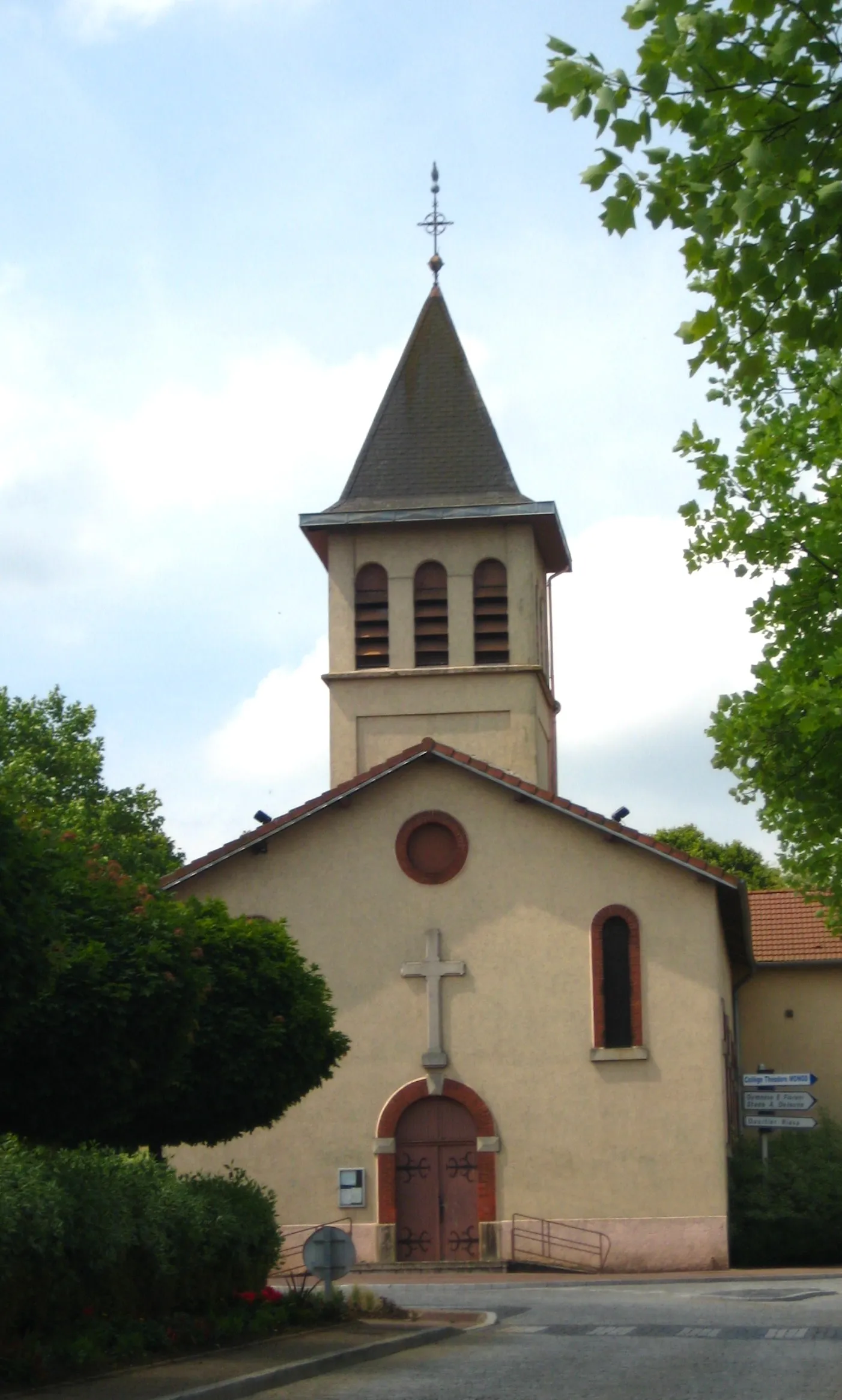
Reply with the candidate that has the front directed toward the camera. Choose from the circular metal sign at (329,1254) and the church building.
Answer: the church building

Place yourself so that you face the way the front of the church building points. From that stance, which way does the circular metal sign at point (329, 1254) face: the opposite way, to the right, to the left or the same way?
the opposite way

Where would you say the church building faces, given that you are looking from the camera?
facing the viewer

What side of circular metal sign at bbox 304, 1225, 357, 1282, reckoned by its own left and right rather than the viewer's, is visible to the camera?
back

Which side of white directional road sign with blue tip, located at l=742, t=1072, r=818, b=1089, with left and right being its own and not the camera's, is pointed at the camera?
front

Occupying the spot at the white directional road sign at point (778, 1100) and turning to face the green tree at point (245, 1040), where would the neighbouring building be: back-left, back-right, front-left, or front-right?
back-right

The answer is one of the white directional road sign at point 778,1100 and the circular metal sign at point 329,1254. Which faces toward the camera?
the white directional road sign

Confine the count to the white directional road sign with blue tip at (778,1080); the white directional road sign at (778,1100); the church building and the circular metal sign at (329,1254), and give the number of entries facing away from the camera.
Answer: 1

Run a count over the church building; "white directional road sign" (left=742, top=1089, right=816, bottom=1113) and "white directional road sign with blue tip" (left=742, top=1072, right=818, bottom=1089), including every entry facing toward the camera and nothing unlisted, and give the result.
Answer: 3

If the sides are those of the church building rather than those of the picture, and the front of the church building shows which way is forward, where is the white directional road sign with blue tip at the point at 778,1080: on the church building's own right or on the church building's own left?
on the church building's own left

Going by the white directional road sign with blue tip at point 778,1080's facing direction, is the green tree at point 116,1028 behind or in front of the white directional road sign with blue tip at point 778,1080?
in front

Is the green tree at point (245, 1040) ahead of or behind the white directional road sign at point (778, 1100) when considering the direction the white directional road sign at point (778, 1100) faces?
ahead

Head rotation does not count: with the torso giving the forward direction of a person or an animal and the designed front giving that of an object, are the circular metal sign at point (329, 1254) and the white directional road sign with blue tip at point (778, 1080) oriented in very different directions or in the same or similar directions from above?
very different directions

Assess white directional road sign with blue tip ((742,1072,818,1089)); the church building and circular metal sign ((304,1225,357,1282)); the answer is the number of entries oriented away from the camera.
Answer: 1
